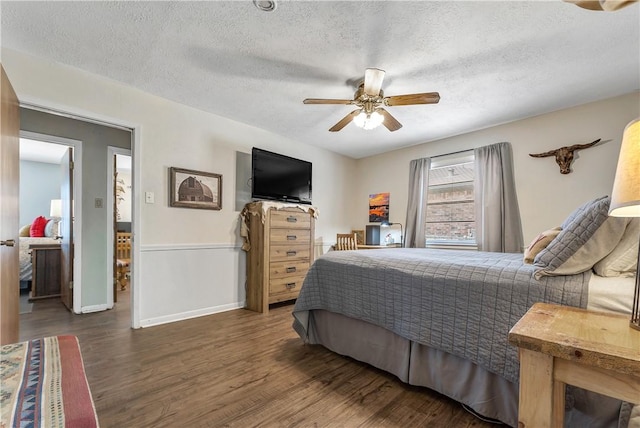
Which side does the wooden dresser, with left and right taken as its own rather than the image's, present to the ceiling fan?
front

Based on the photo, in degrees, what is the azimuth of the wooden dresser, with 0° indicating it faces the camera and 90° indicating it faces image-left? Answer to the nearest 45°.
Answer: approximately 315°

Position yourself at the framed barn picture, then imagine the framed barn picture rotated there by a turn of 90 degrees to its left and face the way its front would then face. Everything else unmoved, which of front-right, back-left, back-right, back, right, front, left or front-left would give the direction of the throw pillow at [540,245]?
right

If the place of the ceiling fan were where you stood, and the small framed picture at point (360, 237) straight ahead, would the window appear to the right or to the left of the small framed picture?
right

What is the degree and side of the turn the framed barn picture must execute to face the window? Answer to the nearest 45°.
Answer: approximately 45° to its left

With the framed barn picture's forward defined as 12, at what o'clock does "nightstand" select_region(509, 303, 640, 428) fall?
The nightstand is roughly at 1 o'clock from the framed barn picture.

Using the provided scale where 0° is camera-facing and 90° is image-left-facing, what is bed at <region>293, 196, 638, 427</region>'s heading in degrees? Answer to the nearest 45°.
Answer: approximately 135°

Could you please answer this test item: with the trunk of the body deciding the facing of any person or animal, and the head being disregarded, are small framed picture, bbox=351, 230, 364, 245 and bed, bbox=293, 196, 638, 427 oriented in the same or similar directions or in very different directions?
very different directions

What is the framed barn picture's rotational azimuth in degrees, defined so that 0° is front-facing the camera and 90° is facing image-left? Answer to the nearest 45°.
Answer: approximately 315°

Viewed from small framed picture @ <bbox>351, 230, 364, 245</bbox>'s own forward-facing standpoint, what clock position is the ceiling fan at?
The ceiling fan is roughly at 12 o'clock from the small framed picture.

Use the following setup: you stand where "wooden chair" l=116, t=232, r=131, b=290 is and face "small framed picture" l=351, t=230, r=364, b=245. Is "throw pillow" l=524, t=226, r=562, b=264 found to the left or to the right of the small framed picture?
right

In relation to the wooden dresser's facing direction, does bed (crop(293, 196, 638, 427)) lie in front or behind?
in front

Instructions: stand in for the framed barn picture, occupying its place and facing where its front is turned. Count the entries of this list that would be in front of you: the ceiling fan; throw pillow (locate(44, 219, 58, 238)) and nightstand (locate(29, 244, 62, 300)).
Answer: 1
